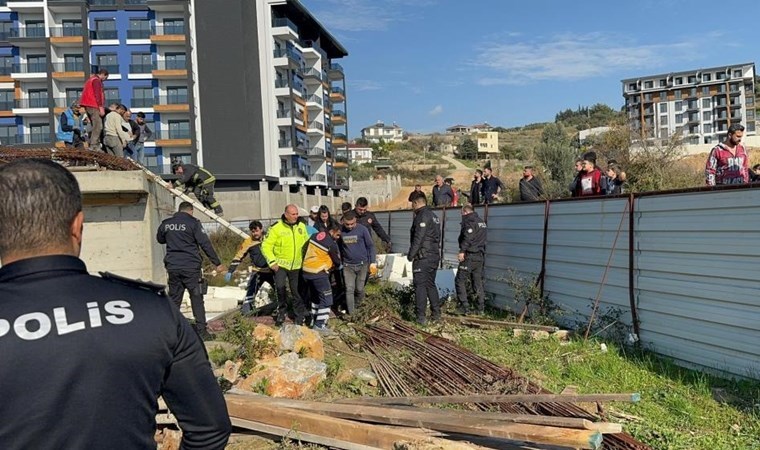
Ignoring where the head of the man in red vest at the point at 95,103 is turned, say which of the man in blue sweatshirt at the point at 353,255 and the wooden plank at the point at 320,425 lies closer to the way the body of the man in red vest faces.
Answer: the man in blue sweatshirt

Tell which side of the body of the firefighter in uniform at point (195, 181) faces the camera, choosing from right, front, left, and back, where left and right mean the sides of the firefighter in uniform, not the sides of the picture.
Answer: left

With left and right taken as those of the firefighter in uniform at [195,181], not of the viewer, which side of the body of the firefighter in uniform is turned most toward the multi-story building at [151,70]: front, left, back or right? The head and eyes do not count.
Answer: right

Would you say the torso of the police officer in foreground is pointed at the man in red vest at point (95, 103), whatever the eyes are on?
yes

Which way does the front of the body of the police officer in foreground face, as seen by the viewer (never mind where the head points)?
away from the camera

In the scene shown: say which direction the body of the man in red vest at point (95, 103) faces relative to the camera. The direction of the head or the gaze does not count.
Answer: to the viewer's right

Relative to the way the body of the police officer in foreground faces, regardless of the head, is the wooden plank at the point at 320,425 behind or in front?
in front

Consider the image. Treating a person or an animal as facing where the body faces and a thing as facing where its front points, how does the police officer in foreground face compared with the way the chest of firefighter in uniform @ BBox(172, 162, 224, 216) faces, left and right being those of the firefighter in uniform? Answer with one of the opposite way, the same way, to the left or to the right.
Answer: to the right

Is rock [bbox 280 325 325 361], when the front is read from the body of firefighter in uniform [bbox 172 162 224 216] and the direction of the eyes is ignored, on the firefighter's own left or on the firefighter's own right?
on the firefighter's own left

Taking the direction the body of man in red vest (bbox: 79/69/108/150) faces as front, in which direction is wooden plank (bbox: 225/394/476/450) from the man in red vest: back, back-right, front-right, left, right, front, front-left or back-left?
right
